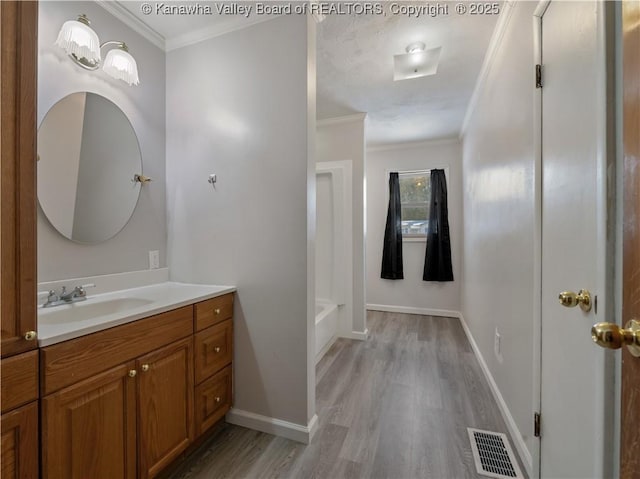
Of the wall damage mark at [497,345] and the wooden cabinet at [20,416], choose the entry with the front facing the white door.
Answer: the wooden cabinet

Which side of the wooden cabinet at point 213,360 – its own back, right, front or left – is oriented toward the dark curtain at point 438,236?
left

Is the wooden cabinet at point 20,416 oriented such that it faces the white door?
yes

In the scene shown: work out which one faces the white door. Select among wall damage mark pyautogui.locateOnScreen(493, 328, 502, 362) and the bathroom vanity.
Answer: the bathroom vanity

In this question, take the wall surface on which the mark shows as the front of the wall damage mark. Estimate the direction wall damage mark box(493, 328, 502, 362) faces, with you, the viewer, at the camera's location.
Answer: facing to the left of the viewer

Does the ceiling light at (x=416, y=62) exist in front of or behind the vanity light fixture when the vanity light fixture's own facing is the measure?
in front

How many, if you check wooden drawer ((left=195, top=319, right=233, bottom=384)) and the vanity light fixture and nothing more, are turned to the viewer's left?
0

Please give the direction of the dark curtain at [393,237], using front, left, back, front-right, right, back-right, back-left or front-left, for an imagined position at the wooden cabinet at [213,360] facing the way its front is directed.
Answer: left

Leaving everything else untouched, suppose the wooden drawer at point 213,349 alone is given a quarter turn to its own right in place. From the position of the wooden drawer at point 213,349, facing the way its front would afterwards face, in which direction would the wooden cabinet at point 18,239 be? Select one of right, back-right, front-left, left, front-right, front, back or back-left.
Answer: front

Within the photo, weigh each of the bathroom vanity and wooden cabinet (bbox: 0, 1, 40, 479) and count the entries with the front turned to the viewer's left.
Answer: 0

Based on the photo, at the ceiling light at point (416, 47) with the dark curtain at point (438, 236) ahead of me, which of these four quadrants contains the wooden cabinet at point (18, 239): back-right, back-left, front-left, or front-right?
back-left
